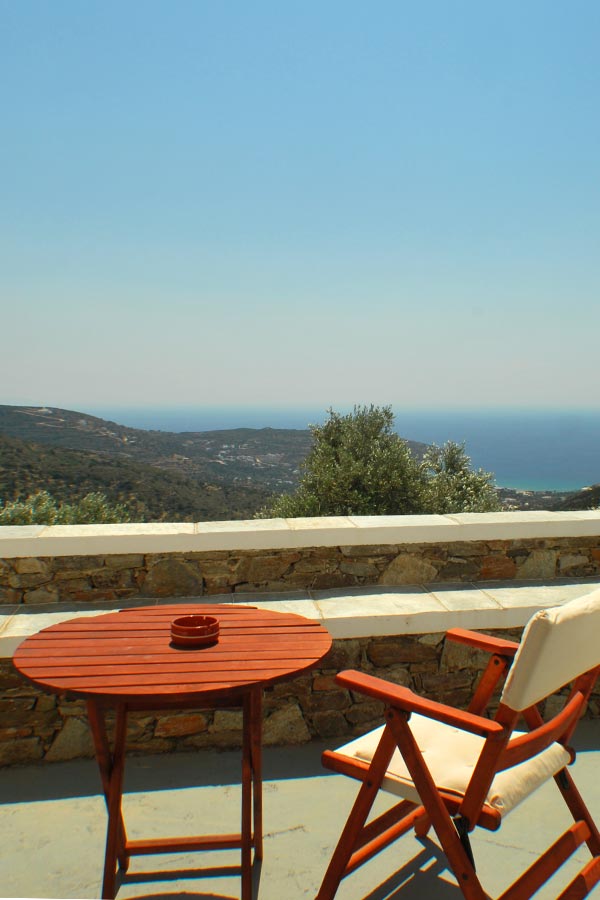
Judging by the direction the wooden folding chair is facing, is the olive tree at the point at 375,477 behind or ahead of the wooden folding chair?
ahead

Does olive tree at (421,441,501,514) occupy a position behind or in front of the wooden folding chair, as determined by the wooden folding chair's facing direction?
in front

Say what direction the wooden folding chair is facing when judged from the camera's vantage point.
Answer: facing away from the viewer and to the left of the viewer

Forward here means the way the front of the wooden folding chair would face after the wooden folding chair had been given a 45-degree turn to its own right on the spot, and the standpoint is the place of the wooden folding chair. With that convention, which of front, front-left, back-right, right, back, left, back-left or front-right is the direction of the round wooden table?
left
